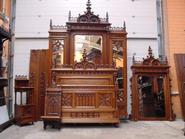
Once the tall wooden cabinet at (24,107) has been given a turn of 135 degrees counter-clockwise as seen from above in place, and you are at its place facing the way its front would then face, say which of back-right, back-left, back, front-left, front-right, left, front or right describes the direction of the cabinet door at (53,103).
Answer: right

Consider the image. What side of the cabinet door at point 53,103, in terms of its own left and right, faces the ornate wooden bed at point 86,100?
left

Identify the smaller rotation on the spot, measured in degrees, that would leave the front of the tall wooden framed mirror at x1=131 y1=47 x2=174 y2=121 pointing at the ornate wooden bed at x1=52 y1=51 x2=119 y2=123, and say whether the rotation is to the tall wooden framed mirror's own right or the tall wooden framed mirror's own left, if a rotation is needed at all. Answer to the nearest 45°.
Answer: approximately 45° to the tall wooden framed mirror's own right

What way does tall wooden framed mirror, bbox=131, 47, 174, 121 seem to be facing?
toward the camera

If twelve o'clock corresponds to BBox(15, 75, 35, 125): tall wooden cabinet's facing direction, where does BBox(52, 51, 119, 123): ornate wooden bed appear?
The ornate wooden bed is roughly at 10 o'clock from the tall wooden cabinet.

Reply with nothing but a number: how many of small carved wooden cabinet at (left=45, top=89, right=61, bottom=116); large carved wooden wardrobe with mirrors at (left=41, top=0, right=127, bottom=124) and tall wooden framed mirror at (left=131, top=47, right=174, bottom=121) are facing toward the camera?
3

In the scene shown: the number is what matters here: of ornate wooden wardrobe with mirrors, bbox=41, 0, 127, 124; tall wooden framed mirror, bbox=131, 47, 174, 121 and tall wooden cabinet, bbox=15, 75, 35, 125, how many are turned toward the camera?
3

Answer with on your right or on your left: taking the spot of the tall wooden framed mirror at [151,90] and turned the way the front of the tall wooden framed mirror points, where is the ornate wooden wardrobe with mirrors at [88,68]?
on your right

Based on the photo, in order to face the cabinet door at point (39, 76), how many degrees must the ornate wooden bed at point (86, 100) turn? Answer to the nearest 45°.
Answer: approximately 135° to its right

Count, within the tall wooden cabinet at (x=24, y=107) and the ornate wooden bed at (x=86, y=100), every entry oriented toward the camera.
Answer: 2

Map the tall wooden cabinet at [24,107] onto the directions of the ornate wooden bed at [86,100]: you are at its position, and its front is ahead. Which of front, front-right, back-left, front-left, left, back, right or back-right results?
right

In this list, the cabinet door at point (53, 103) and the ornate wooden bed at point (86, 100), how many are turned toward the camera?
2

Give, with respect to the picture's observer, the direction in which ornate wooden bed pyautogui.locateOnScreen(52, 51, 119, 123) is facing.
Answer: facing the viewer

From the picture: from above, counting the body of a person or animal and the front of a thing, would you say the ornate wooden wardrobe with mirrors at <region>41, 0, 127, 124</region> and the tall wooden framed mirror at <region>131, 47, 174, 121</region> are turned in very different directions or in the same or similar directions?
same or similar directions

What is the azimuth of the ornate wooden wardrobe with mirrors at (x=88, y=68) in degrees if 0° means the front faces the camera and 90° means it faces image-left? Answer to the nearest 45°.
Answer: approximately 0°
